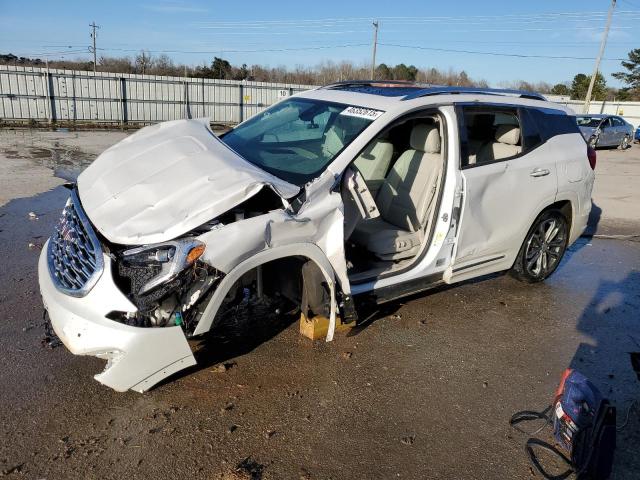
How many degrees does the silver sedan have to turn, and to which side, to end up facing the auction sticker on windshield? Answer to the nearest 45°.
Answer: approximately 45° to its left

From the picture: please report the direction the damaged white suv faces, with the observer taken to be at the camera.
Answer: facing the viewer and to the left of the viewer

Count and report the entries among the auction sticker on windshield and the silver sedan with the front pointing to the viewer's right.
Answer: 0

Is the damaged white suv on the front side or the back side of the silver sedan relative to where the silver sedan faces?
on the front side

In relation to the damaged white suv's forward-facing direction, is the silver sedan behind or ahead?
behind

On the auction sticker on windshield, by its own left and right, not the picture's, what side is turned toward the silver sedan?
back
